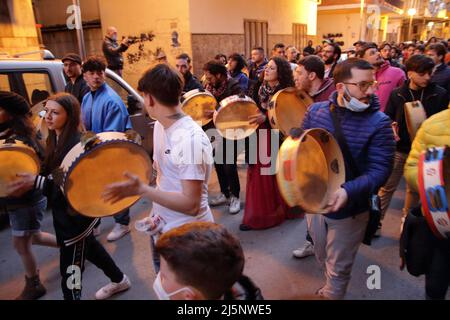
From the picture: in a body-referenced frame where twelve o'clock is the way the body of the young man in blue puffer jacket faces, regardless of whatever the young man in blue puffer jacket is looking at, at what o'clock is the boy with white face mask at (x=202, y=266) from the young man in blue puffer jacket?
The boy with white face mask is roughly at 11 o'clock from the young man in blue puffer jacket.

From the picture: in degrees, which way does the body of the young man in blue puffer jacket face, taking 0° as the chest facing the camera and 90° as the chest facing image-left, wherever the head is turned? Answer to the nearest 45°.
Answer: approximately 45°

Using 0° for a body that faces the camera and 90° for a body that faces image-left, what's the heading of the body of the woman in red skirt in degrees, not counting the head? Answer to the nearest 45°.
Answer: approximately 45°

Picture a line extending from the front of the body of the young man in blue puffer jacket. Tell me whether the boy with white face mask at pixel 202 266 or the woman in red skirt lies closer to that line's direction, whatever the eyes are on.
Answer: the boy with white face mask

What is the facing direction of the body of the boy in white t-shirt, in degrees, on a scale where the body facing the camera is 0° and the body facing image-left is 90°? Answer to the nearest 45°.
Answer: approximately 90°

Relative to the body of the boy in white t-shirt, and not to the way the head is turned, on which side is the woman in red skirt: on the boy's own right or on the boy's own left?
on the boy's own right

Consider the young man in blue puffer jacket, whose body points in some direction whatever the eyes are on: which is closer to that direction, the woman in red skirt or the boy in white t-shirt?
the boy in white t-shirt

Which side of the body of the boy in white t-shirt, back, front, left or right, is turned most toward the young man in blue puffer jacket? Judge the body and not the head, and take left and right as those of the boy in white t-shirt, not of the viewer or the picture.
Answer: back

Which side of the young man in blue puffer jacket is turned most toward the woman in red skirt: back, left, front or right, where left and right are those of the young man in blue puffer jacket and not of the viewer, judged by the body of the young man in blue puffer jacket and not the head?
right
